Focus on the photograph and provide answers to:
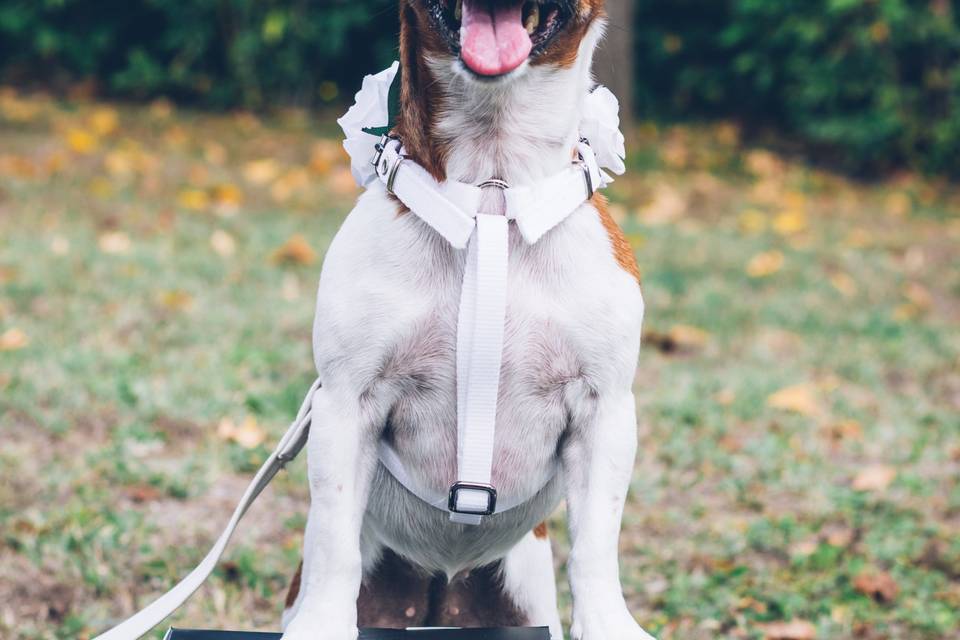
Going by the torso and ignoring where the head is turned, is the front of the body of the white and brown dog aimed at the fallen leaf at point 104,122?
no

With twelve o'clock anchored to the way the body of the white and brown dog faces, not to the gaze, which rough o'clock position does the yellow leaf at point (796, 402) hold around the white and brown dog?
The yellow leaf is roughly at 7 o'clock from the white and brown dog.

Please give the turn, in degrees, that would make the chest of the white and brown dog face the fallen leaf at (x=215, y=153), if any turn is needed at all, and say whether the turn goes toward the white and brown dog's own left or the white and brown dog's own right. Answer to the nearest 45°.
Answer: approximately 180°

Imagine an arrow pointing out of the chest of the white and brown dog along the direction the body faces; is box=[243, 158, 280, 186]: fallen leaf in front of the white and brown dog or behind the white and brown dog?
behind

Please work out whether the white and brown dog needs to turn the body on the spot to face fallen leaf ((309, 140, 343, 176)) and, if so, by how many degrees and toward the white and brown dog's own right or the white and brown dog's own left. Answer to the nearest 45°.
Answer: approximately 180°

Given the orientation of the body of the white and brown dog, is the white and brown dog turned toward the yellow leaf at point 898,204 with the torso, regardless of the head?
no

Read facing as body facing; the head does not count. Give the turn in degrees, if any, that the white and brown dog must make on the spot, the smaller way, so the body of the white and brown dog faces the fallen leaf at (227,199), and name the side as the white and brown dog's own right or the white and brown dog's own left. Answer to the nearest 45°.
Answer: approximately 180°

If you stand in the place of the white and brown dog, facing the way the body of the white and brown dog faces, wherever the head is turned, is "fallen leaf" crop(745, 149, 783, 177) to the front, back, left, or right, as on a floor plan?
back

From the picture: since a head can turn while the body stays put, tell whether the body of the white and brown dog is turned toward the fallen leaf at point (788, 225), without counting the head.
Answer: no

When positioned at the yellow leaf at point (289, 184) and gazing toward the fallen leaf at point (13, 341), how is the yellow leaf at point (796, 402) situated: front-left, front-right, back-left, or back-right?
front-left

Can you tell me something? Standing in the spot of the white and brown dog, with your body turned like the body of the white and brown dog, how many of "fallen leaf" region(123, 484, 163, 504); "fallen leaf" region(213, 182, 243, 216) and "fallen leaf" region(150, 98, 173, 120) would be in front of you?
0

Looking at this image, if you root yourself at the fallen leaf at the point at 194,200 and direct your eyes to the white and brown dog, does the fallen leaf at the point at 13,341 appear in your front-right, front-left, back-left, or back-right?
front-right

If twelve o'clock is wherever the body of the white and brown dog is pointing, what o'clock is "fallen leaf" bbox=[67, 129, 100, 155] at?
The fallen leaf is roughly at 5 o'clock from the white and brown dog.

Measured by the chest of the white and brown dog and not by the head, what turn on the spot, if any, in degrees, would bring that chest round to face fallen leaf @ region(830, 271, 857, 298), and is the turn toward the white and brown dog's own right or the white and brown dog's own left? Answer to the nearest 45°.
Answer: approximately 135° to the white and brown dog's own left

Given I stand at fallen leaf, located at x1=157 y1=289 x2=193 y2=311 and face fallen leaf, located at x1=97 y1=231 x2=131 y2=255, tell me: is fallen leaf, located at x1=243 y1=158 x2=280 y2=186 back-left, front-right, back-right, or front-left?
front-right

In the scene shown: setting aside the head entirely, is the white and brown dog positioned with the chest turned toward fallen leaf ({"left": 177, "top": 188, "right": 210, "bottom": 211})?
no

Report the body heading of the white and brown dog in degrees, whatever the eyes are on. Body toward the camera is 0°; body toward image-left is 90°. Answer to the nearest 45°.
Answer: approximately 0°
